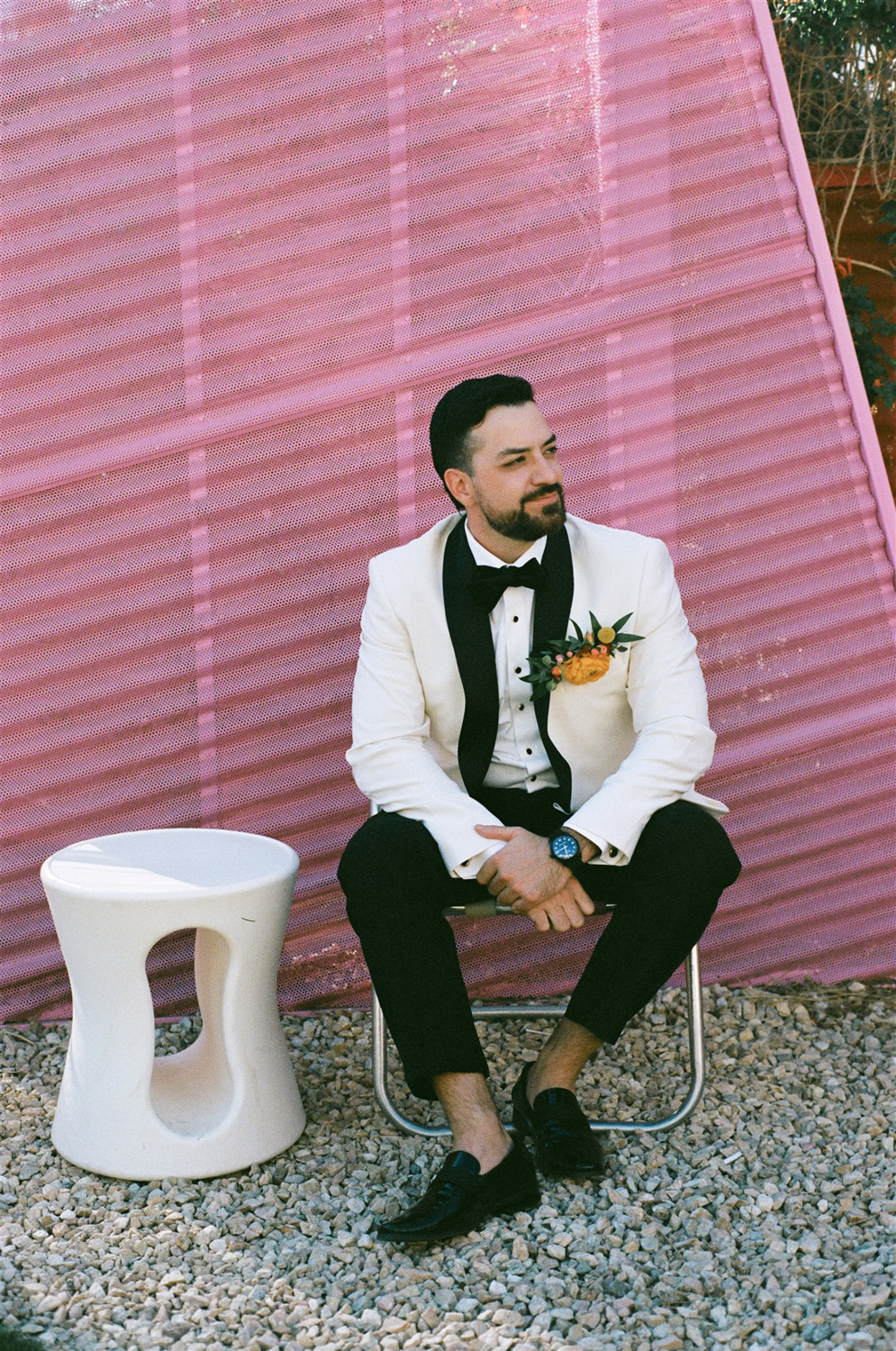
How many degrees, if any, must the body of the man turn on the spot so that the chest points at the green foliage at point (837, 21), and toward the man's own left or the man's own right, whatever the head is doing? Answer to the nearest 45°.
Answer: approximately 135° to the man's own left

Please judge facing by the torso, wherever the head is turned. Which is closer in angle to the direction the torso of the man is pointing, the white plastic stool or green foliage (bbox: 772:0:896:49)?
the white plastic stool

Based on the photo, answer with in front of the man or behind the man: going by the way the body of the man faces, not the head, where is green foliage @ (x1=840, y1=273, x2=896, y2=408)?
behind

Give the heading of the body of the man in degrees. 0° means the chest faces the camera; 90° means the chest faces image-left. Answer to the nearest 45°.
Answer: approximately 0°

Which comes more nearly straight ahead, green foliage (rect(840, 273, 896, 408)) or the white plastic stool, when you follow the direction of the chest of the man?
the white plastic stool

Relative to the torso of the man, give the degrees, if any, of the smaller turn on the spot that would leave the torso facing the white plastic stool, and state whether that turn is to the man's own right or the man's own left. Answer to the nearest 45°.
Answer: approximately 90° to the man's own right
